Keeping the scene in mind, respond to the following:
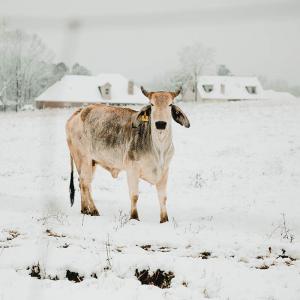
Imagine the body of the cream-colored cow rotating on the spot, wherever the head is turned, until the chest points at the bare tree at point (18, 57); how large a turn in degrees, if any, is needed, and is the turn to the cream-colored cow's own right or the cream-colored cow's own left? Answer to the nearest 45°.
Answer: approximately 135° to the cream-colored cow's own left

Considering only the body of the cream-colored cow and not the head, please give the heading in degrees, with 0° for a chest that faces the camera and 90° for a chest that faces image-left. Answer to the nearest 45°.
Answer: approximately 315°
